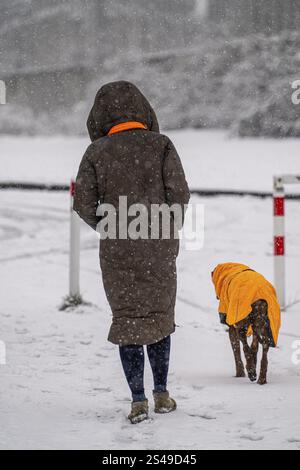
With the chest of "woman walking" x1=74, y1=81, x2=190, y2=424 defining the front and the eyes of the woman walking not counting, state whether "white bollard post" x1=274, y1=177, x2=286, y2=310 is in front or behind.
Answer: in front

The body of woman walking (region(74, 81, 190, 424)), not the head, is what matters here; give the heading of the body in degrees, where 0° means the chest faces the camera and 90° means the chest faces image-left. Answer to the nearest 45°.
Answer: approximately 180°

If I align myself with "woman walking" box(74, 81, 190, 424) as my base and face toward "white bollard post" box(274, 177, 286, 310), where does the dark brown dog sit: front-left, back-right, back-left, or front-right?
front-right

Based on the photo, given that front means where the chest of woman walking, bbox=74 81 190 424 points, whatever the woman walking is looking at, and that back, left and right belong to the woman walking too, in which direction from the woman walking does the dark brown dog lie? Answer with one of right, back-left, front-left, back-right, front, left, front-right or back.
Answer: front-right
